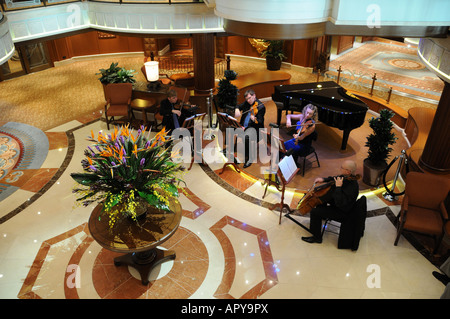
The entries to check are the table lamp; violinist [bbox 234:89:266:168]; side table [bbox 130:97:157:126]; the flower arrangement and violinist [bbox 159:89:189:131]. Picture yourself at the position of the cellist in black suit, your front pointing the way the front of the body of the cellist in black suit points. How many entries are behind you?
0

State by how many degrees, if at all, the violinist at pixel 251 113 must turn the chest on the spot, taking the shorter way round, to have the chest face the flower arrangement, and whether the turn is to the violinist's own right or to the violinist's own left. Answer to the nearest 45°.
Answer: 0° — they already face it

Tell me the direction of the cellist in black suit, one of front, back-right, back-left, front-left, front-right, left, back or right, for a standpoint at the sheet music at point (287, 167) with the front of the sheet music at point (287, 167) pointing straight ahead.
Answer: front

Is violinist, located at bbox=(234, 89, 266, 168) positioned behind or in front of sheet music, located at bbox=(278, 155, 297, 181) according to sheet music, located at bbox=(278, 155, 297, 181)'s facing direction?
behind

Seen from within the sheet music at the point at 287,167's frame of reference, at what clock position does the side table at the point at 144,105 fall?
The side table is roughly at 6 o'clock from the sheet music.

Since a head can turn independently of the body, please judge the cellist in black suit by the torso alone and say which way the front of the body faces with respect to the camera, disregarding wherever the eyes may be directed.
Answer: to the viewer's left

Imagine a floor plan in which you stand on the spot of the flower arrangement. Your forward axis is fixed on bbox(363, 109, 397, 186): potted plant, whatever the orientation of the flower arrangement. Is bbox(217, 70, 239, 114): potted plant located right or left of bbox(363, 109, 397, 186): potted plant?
left

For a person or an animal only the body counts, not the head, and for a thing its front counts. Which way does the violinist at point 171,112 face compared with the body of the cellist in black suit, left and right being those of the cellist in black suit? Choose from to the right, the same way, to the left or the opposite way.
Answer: the opposite way

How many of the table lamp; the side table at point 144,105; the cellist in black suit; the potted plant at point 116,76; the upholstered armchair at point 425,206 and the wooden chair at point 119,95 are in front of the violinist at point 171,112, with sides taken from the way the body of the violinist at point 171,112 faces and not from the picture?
2

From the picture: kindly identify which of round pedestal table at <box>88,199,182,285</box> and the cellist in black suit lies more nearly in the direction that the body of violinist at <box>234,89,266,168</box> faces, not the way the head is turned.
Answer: the round pedestal table

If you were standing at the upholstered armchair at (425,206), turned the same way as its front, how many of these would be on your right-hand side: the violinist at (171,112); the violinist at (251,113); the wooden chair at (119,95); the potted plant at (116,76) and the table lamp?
5

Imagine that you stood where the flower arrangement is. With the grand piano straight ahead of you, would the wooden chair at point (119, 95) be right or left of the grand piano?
left

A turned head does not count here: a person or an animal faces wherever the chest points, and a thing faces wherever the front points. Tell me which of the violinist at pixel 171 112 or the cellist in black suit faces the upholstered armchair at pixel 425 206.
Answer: the violinist

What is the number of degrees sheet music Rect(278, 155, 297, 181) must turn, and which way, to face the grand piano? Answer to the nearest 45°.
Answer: approximately 135° to its left

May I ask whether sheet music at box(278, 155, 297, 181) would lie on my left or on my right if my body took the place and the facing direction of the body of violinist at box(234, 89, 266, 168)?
on my left

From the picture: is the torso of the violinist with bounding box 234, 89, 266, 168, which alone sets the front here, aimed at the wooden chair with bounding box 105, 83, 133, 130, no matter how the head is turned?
no

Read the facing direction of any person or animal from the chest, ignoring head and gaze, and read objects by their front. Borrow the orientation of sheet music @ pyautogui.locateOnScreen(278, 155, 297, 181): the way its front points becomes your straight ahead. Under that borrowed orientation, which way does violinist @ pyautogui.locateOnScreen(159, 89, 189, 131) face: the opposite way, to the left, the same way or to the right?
the same way

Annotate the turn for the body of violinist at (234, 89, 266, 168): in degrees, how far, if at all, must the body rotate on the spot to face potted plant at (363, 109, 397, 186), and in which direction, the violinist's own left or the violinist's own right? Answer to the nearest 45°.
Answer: approximately 135° to the violinist's own left

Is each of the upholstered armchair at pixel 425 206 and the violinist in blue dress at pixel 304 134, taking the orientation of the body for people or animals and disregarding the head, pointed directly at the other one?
no

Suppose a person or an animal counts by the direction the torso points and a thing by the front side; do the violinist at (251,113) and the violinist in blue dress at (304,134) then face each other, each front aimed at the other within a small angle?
no
